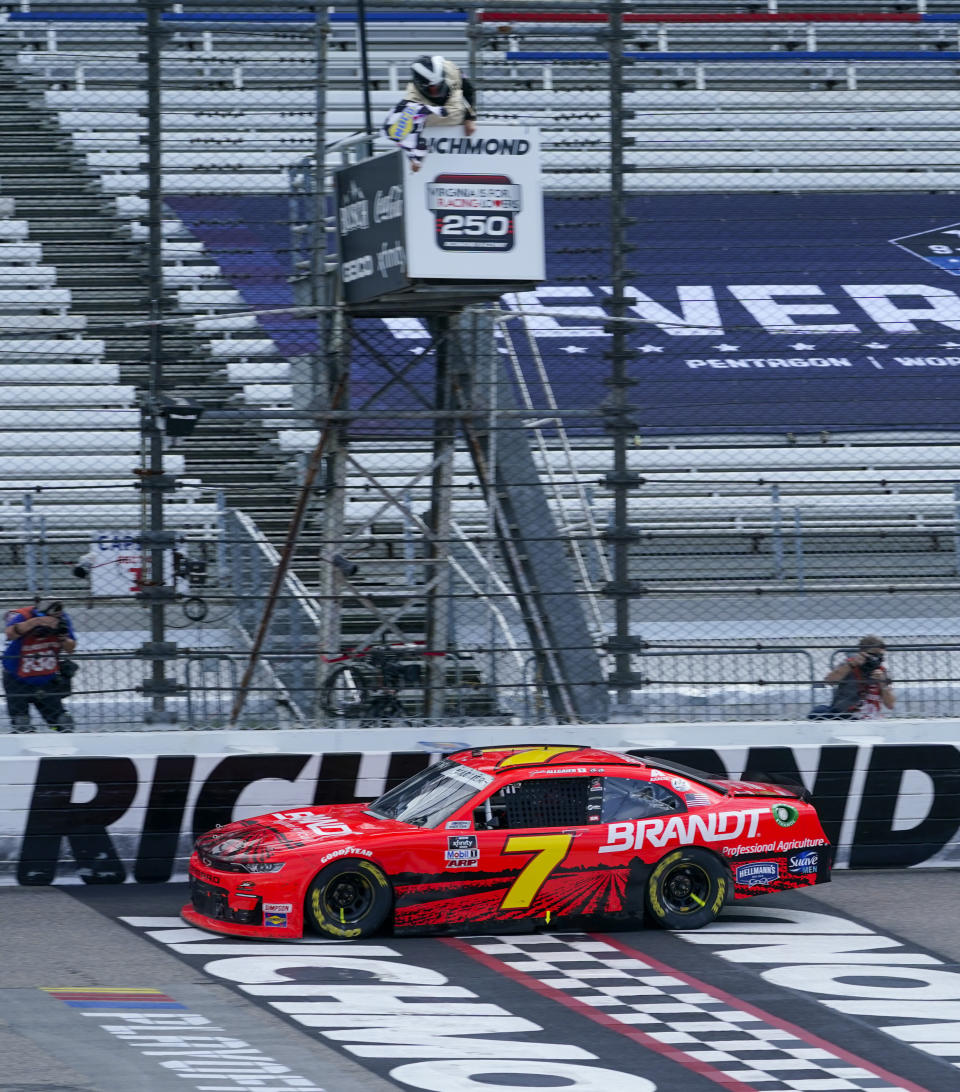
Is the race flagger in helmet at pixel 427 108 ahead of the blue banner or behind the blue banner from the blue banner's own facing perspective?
ahead

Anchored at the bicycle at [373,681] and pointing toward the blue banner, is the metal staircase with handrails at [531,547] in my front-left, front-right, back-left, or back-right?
front-right

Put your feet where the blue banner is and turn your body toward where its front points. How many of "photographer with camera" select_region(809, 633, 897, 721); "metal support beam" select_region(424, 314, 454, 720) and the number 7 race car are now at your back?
0

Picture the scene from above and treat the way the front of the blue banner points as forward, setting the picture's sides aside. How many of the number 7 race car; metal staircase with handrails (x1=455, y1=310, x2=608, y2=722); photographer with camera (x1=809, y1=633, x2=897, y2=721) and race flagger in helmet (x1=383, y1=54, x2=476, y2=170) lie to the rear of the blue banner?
0

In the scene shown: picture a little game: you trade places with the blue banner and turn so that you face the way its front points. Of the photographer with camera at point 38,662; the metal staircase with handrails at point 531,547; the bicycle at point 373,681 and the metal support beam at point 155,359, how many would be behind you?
0

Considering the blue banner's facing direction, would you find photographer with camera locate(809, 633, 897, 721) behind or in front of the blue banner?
in front

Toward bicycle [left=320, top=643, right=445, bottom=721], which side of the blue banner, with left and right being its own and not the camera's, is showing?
front

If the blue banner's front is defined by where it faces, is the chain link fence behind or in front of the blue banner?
in front

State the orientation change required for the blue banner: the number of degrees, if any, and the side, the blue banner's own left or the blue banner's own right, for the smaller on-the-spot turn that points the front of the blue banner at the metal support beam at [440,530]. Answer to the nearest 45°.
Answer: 0° — it already faces it

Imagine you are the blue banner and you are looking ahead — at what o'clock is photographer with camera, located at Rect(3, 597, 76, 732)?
The photographer with camera is roughly at 1 o'clock from the blue banner.

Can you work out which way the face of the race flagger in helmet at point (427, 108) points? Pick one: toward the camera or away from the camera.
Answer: toward the camera

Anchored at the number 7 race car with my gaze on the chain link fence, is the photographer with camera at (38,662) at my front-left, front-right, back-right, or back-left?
front-left

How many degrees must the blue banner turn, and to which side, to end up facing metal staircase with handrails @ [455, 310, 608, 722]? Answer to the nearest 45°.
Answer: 0° — it already faces it

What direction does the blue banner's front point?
toward the camera

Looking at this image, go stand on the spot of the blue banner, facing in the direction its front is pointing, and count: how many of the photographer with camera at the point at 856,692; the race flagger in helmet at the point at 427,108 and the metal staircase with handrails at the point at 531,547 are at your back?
0
